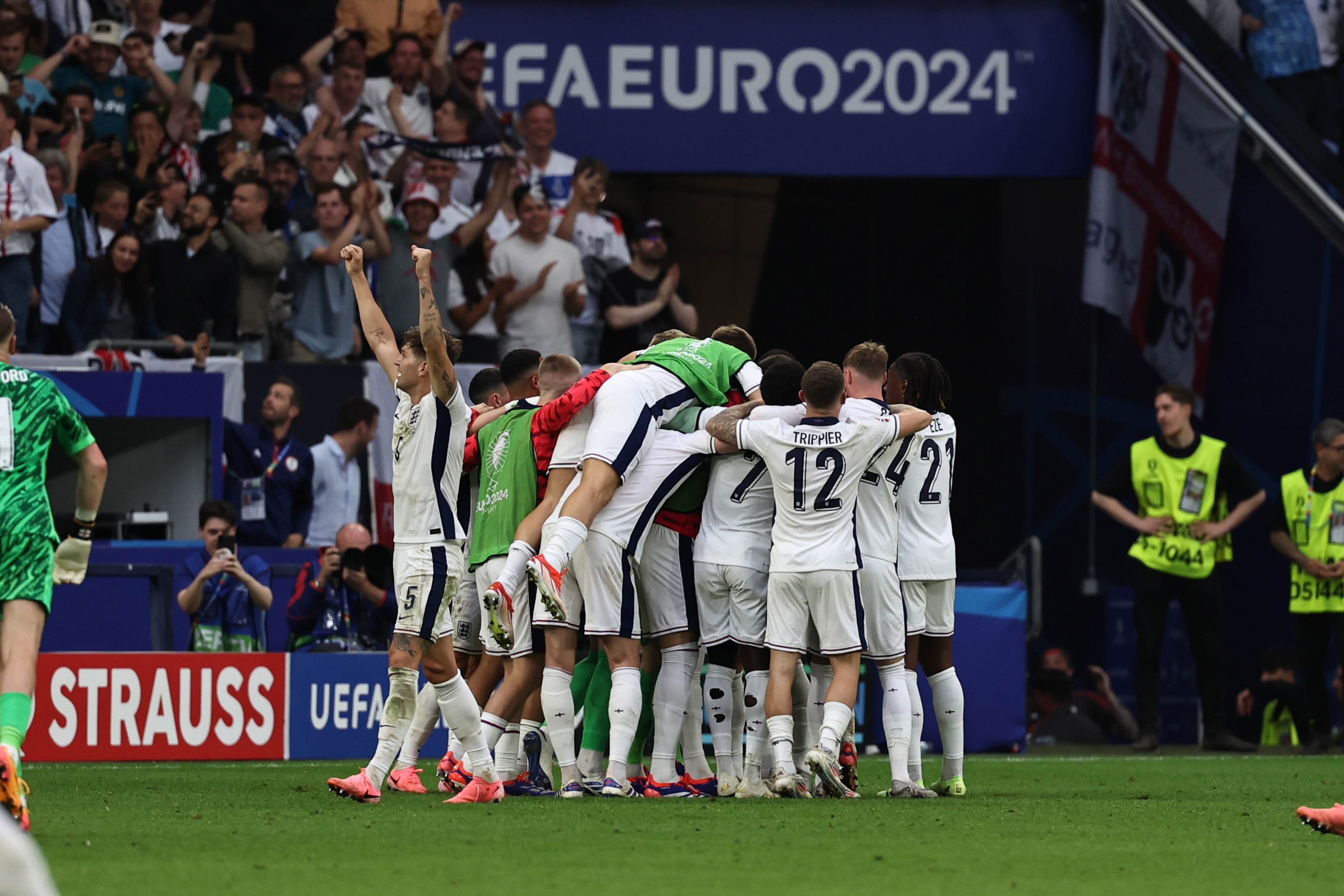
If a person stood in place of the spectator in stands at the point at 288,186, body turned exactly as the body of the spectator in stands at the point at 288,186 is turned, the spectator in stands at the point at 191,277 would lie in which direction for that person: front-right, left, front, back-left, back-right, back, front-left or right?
front-right

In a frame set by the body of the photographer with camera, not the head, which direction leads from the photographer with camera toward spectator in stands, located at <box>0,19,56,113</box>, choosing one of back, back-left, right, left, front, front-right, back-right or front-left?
back-right

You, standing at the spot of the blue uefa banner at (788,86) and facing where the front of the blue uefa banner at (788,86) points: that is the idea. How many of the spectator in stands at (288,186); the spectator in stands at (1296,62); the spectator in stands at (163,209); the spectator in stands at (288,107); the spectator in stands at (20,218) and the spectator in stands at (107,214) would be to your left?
1

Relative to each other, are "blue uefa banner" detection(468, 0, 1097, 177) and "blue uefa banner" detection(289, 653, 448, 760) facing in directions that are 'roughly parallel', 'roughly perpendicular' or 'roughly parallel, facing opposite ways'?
roughly parallel

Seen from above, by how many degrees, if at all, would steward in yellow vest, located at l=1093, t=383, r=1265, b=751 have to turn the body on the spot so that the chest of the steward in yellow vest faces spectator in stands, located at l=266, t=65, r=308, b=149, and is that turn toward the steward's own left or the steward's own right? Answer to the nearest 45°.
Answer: approximately 90° to the steward's own right

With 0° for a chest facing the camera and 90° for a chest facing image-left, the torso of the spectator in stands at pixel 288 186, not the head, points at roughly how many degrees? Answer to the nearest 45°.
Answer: approximately 0°

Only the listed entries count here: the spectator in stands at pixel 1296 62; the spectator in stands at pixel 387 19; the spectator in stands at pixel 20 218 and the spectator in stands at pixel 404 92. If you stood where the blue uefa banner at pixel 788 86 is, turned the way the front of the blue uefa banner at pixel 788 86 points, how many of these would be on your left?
1

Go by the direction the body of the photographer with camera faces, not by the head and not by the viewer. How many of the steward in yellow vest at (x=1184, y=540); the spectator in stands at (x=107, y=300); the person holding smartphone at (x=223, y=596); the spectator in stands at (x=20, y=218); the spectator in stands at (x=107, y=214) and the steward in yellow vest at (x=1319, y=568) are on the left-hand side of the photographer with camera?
2

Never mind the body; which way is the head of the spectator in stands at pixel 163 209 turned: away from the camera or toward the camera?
toward the camera

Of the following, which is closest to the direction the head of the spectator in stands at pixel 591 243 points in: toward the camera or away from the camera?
toward the camera

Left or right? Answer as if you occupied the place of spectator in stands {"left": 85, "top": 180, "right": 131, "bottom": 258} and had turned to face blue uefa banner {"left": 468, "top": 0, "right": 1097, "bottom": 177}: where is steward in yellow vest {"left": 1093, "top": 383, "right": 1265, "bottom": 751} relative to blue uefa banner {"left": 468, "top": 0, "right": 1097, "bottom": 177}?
right

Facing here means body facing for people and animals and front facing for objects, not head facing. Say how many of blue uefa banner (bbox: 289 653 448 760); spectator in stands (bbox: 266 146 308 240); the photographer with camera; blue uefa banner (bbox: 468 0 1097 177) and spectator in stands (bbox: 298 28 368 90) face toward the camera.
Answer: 5

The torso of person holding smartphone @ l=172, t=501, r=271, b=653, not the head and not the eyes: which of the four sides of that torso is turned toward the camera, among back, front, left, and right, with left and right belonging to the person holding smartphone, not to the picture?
front

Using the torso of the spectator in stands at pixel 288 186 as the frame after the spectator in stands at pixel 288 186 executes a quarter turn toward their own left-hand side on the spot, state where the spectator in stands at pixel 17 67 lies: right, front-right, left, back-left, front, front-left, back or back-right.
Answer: back

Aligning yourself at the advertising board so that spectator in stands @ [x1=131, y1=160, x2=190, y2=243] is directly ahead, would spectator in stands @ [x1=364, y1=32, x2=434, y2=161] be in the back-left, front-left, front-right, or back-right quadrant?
front-right
